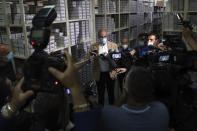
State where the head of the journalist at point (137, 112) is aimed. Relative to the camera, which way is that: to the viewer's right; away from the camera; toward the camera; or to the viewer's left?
away from the camera

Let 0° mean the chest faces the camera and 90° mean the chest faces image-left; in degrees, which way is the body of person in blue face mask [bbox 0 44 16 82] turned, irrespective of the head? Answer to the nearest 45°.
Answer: approximately 270°

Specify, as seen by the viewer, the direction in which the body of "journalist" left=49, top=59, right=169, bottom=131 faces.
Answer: away from the camera

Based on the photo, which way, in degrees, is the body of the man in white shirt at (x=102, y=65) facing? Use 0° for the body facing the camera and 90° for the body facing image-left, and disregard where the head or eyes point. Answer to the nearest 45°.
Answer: approximately 0°

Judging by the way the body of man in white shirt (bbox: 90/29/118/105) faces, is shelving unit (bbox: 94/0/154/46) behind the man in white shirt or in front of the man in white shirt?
behind
